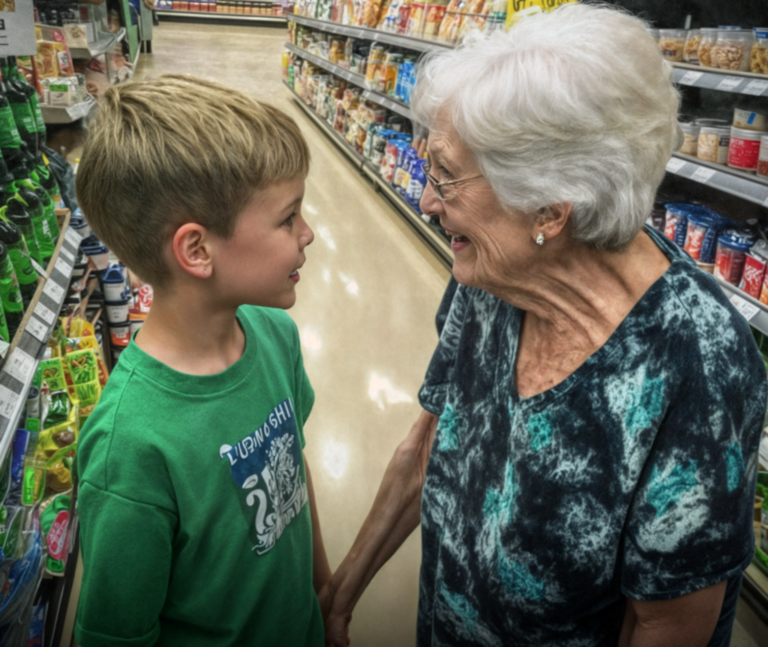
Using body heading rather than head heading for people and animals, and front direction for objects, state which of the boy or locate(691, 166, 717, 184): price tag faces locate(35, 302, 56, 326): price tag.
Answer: locate(691, 166, 717, 184): price tag

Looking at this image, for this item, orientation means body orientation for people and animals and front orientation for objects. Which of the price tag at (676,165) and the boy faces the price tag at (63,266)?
the price tag at (676,165)

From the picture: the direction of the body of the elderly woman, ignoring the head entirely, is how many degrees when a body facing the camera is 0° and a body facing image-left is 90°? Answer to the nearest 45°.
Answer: approximately 45°

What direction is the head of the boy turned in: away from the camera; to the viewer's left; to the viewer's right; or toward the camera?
to the viewer's right

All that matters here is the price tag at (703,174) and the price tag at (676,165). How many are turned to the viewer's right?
0

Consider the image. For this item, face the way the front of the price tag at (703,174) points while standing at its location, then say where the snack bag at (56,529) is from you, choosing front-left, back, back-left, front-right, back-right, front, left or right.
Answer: front

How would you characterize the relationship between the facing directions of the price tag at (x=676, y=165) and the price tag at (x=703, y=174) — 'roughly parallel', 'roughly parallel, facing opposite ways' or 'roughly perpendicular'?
roughly parallel

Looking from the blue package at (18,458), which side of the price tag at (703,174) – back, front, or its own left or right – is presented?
front

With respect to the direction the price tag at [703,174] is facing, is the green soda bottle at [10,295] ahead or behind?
ahead

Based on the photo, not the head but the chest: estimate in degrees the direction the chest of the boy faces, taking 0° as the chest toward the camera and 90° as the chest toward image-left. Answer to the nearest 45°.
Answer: approximately 315°

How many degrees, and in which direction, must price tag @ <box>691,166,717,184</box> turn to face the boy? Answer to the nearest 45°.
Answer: approximately 45° to its left

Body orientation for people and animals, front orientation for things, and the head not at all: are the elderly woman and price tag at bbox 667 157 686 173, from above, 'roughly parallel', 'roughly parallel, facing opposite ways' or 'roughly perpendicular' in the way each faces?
roughly parallel

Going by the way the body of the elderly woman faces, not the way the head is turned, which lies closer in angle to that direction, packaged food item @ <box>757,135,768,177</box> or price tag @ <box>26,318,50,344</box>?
the price tag

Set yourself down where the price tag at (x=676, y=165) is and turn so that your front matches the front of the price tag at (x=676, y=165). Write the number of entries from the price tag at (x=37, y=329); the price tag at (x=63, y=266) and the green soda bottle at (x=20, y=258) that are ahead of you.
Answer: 3

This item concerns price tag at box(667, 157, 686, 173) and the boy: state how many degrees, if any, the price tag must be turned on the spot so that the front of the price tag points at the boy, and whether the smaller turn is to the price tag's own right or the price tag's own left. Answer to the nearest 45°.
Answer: approximately 45° to the price tag's own left

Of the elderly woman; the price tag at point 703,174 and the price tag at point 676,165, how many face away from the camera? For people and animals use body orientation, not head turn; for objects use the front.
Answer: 0

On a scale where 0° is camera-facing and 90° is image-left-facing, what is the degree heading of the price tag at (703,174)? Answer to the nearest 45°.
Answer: approximately 45°

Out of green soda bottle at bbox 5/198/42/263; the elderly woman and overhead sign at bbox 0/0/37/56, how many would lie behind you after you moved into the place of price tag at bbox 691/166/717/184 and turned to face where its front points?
0

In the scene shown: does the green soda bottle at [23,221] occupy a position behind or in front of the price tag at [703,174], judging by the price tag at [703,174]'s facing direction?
in front
